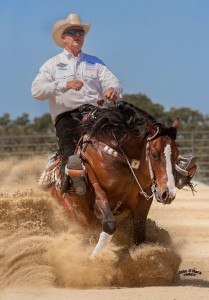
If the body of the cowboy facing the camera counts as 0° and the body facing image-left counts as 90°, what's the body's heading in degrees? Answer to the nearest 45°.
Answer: approximately 0°

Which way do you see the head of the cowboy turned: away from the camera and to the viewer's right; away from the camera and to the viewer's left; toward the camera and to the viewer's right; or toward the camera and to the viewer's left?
toward the camera and to the viewer's right

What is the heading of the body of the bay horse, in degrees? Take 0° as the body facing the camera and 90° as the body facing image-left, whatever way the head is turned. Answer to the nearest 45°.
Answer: approximately 315°

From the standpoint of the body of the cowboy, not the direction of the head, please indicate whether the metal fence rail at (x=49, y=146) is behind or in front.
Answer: behind
